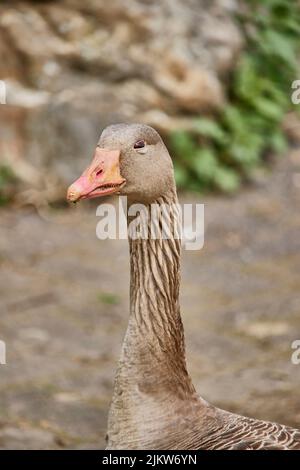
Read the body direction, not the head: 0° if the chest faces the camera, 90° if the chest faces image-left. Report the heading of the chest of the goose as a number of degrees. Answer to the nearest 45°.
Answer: approximately 90°
